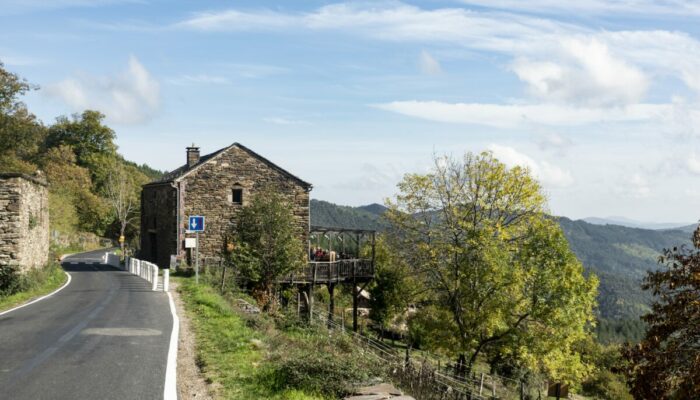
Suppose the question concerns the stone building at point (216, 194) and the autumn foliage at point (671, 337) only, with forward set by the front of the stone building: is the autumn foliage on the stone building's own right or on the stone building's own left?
on the stone building's own left

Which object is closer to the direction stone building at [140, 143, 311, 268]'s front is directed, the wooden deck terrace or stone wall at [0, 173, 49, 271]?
the stone wall

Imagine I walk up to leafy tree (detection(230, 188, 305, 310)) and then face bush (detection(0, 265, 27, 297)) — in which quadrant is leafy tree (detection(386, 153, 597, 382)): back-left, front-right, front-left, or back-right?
back-left

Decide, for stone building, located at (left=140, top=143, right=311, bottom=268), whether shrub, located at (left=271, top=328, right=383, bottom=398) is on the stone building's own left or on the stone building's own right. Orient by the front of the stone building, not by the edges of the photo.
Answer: on the stone building's own left
